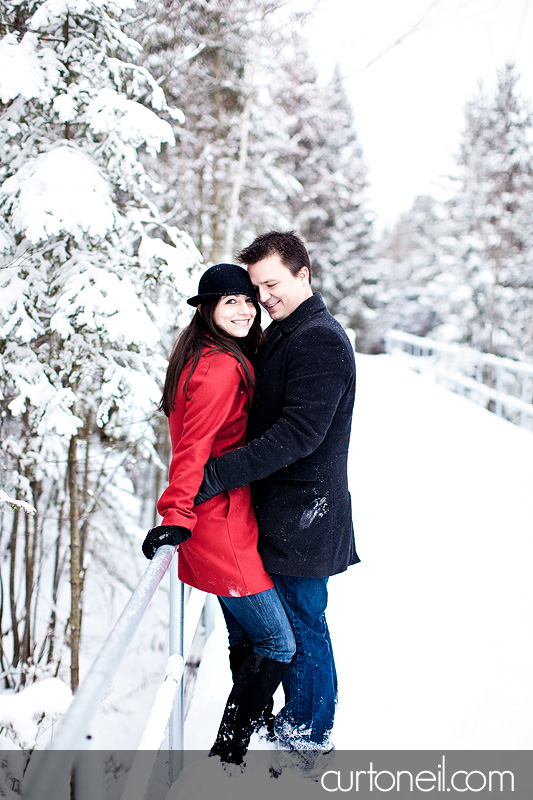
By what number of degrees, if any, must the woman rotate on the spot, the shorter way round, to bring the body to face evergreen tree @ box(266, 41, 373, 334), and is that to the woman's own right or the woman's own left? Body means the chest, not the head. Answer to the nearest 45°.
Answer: approximately 90° to the woman's own left

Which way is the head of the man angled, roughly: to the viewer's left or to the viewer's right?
to the viewer's left

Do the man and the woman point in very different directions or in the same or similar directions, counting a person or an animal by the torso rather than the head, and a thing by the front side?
very different directions

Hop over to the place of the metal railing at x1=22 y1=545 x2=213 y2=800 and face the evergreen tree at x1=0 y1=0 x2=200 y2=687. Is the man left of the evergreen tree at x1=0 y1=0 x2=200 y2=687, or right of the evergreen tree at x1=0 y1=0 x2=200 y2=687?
right

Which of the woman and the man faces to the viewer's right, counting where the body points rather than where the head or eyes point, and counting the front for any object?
the woman

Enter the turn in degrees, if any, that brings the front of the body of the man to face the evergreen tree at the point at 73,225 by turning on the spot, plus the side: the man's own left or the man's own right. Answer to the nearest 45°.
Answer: approximately 45° to the man's own right

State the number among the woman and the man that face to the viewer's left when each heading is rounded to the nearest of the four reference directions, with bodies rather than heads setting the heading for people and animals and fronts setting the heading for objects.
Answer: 1

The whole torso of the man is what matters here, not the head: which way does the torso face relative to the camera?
to the viewer's left

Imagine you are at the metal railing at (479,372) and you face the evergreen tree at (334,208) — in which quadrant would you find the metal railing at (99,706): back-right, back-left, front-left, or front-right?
back-left
